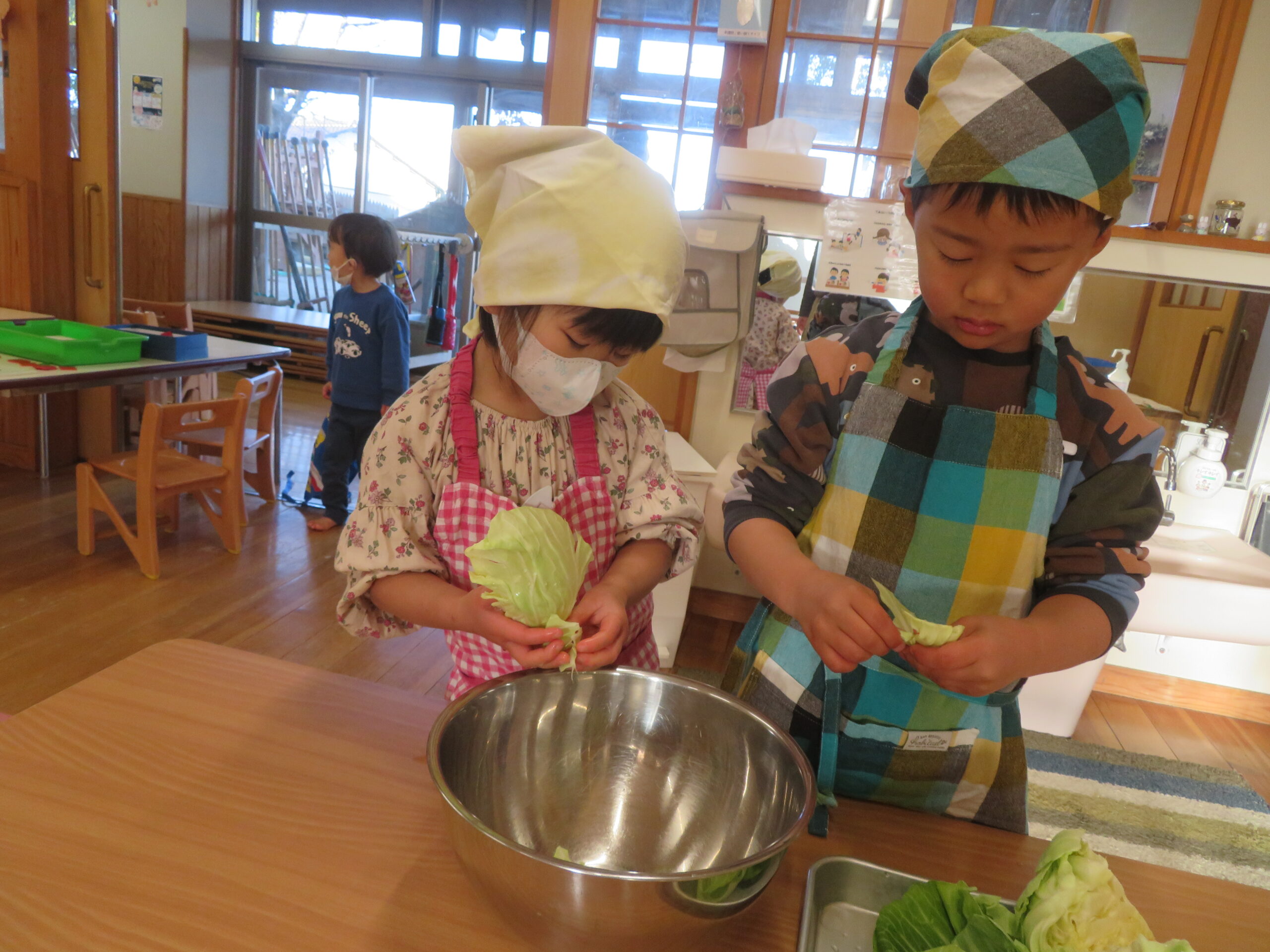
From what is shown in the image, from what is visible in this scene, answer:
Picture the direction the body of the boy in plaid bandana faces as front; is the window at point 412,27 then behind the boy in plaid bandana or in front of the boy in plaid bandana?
behind

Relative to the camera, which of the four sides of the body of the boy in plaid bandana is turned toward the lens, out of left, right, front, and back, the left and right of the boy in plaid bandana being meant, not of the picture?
front

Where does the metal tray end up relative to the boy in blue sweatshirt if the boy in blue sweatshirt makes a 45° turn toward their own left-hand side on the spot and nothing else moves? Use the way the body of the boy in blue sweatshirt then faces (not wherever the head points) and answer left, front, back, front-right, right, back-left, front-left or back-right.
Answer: front

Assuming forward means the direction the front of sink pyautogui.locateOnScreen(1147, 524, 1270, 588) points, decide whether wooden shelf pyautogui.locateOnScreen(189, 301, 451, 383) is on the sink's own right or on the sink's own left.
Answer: on the sink's own right

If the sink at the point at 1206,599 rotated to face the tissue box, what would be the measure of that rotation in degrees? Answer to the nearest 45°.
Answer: approximately 90° to its right

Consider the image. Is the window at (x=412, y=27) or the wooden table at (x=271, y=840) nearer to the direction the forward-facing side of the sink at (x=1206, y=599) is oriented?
the wooden table

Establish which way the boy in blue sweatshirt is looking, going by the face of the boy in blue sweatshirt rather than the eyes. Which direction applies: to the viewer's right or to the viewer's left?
to the viewer's left

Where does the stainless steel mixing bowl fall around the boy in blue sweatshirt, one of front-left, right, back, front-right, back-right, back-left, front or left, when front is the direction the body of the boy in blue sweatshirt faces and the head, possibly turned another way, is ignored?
front-left
